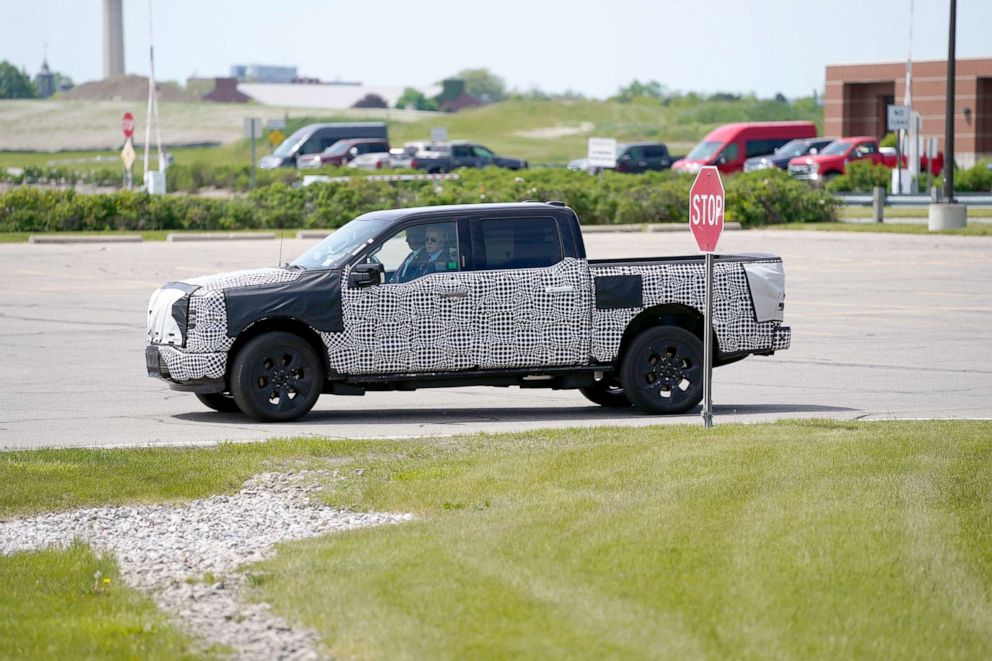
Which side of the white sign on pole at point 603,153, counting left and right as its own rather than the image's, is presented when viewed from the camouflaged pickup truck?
front

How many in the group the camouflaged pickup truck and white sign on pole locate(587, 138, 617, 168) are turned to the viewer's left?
1

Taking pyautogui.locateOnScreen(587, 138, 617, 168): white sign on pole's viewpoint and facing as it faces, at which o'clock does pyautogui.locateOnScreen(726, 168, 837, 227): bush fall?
The bush is roughly at 10 o'clock from the white sign on pole.

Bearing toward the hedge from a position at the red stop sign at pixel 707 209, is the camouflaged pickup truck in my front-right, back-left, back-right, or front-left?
front-left

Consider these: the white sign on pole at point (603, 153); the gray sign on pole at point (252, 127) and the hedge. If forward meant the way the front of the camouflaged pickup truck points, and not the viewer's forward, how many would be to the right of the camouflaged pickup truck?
3

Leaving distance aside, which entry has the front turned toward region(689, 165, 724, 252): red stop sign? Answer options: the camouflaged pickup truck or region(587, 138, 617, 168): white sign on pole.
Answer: the white sign on pole

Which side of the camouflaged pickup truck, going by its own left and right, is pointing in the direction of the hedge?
right

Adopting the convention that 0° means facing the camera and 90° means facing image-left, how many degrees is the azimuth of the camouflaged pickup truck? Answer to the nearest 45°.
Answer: approximately 90°

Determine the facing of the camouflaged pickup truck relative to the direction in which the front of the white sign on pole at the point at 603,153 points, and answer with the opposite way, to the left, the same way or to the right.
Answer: to the right

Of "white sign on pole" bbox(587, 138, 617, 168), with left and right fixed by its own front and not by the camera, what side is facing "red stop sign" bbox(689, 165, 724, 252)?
front

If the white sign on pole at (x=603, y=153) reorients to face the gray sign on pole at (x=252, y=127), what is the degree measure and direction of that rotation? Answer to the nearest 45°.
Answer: approximately 90° to its right

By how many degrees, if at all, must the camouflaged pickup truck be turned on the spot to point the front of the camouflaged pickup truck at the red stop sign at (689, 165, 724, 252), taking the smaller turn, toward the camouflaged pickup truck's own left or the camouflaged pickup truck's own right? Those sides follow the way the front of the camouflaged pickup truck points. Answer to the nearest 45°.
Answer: approximately 135° to the camouflaged pickup truck's own left

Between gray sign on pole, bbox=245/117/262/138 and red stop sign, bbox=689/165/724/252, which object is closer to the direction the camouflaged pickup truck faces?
the gray sign on pole

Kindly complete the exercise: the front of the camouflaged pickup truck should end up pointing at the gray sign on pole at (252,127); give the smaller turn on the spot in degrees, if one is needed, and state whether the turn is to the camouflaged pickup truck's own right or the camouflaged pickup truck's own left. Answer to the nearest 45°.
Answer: approximately 90° to the camouflaged pickup truck's own right

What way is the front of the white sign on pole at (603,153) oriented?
toward the camera
